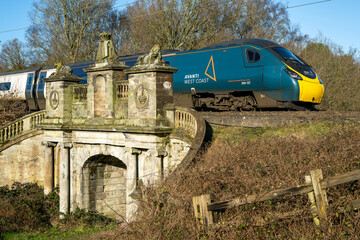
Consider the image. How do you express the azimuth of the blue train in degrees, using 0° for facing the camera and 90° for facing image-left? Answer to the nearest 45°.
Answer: approximately 315°

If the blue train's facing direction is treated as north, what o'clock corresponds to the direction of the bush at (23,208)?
The bush is roughly at 5 o'clock from the blue train.

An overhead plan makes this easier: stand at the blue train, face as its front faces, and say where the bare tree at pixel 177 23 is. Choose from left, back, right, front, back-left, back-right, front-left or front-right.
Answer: back-left

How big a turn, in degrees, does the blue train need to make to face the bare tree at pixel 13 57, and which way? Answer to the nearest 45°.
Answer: approximately 180°

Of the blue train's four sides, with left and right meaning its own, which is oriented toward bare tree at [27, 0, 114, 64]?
back

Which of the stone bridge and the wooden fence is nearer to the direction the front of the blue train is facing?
the wooden fence
